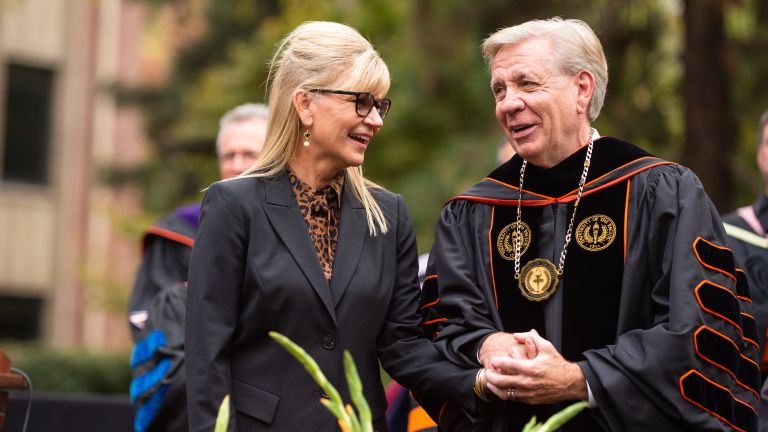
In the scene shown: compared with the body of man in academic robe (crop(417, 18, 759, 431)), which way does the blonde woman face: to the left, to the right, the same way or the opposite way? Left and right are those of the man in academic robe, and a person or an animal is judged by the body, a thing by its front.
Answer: to the left

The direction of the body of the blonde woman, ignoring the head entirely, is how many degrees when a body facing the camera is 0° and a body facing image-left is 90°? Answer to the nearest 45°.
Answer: approximately 315°

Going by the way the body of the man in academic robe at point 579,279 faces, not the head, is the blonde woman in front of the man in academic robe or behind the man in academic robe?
in front

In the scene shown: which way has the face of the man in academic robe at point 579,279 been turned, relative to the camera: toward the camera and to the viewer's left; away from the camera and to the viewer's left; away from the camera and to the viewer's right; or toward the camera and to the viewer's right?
toward the camera and to the viewer's left

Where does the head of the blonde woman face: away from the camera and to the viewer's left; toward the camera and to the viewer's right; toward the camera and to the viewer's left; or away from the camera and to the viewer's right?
toward the camera and to the viewer's right

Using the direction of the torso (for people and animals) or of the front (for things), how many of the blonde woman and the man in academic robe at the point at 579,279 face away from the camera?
0

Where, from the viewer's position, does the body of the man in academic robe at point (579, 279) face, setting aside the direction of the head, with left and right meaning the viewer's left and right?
facing the viewer and to the left of the viewer

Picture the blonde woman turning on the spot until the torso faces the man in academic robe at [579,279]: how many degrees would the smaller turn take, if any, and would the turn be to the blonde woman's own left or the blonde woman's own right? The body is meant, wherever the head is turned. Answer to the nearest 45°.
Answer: approximately 45° to the blonde woman's own left
